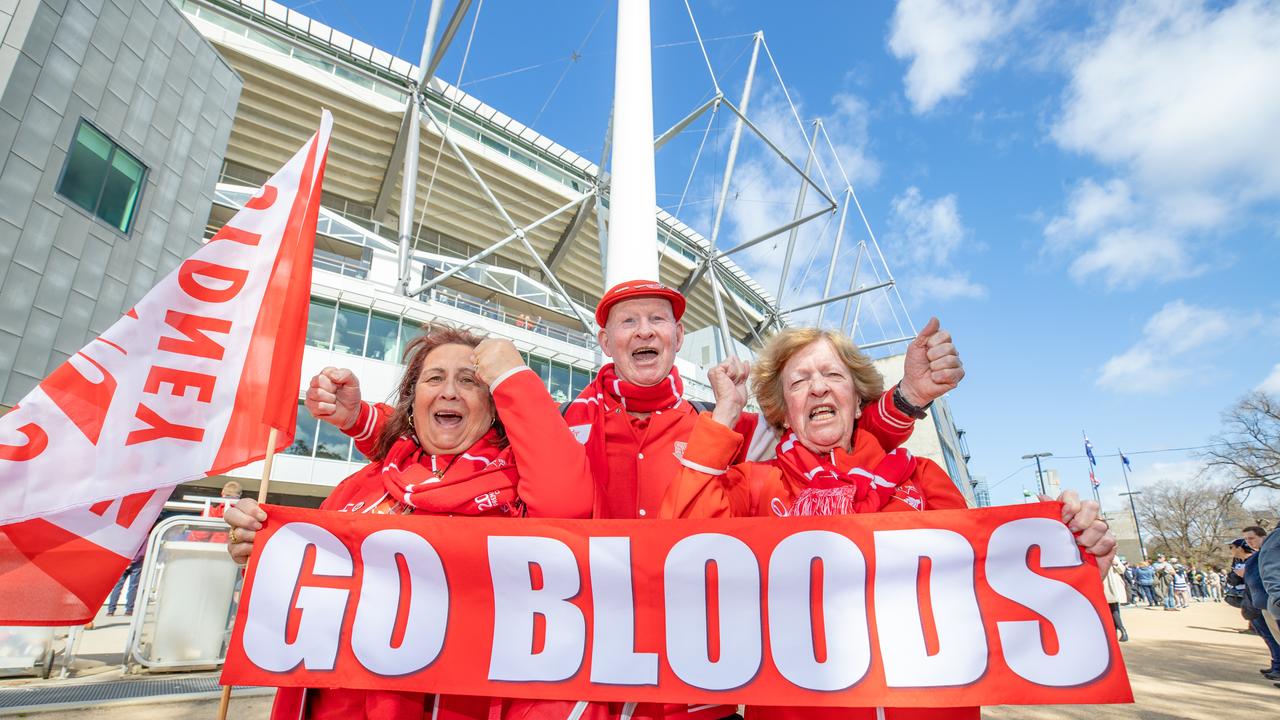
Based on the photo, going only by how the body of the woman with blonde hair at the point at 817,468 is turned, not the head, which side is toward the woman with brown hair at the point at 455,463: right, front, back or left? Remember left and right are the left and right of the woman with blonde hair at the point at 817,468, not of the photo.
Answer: right

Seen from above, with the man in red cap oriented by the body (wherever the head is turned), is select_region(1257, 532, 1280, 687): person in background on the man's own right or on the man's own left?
on the man's own left

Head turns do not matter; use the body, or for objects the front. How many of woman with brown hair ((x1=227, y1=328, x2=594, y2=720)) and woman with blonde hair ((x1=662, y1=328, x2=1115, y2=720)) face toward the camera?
2

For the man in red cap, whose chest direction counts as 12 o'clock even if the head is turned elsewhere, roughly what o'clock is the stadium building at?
The stadium building is roughly at 5 o'clock from the man in red cap.

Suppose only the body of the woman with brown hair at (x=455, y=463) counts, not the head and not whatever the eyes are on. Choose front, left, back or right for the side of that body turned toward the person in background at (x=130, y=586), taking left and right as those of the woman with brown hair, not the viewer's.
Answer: back

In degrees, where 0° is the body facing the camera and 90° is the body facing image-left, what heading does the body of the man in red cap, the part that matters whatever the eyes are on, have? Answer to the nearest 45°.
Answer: approximately 0°

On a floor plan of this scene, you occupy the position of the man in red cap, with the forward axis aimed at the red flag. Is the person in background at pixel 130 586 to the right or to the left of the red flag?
right

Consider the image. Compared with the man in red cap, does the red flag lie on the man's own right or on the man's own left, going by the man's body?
on the man's own right

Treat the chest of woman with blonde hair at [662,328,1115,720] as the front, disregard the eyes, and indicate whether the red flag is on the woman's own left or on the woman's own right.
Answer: on the woman's own right

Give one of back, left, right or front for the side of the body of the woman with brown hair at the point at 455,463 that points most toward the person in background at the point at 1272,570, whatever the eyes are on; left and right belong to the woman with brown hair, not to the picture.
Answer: left

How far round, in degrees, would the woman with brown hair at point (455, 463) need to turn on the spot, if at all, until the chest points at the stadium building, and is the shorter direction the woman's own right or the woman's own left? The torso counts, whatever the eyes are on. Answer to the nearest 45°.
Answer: approximately 180°

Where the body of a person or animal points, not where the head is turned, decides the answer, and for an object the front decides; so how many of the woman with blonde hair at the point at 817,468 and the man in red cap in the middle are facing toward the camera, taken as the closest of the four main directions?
2
